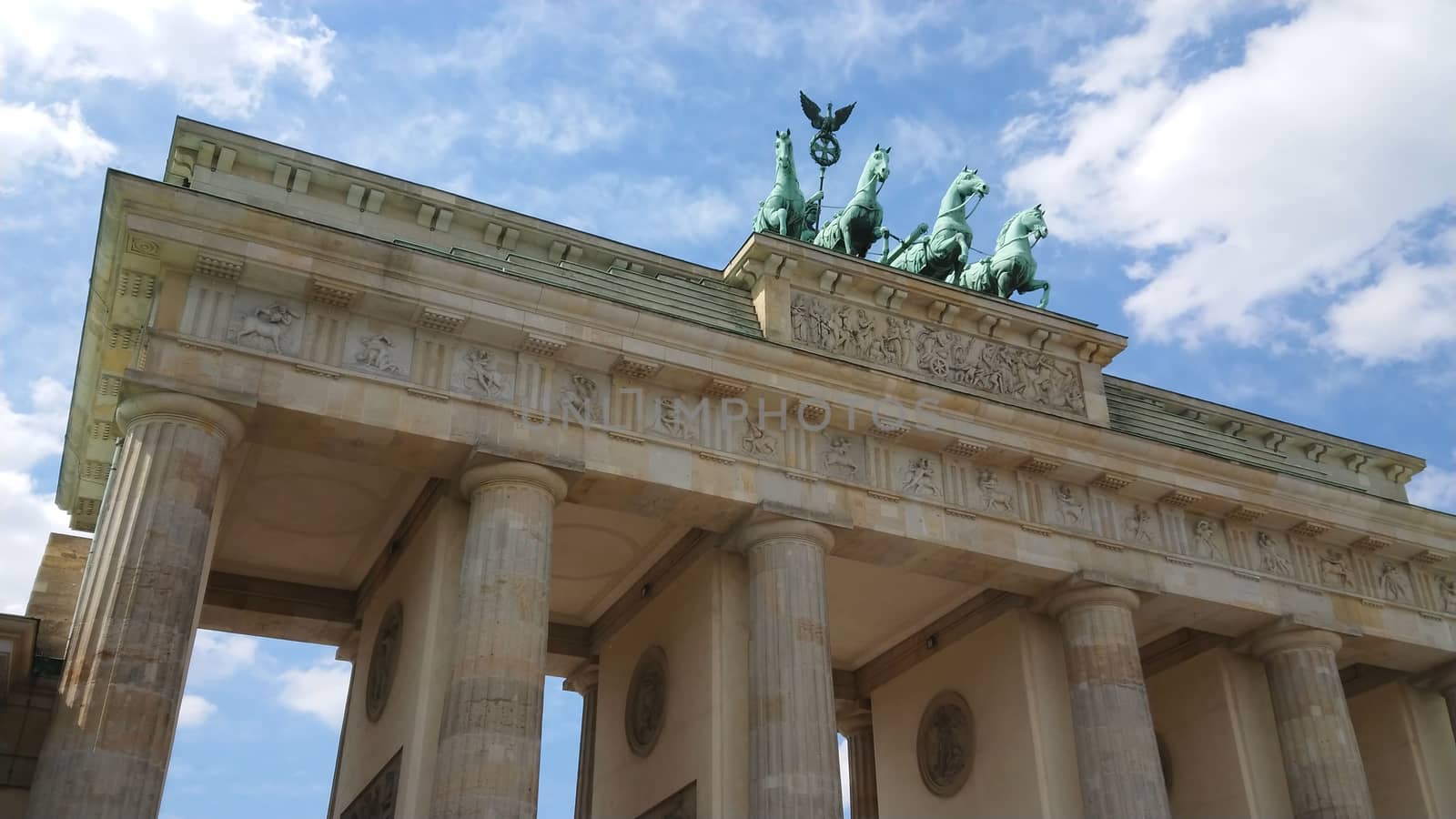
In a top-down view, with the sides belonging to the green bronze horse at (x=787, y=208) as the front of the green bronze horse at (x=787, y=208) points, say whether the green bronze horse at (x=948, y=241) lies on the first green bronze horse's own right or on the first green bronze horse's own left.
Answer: on the first green bronze horse's own left

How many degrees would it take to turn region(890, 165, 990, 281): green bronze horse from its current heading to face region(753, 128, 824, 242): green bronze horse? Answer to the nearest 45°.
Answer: approximately 90° to its right

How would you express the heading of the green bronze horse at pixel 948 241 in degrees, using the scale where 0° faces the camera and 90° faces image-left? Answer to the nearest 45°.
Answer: approximately 315°

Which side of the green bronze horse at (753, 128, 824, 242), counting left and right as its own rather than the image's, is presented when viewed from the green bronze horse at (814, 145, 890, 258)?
left

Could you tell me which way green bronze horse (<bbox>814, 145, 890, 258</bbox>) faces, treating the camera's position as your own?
facing the viewer and to the right of the viewer

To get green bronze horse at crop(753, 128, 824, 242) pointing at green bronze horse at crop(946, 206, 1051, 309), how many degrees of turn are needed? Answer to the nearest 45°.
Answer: approximately 135° to its left

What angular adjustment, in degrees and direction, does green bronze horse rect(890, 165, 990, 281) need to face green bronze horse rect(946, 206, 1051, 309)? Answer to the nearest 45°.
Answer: approximately 45° to its left

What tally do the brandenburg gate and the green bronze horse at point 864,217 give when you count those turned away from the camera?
0

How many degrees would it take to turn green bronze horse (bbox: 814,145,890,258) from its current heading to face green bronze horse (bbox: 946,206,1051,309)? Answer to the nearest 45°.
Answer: approximately 90° to its left

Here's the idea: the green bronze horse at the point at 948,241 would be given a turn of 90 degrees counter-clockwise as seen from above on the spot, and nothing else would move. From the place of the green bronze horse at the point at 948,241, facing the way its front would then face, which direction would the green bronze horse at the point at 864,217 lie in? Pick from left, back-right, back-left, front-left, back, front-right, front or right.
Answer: back

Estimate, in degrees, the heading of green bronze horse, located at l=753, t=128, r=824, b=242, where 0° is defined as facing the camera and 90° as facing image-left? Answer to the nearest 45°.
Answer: approximately 0°
